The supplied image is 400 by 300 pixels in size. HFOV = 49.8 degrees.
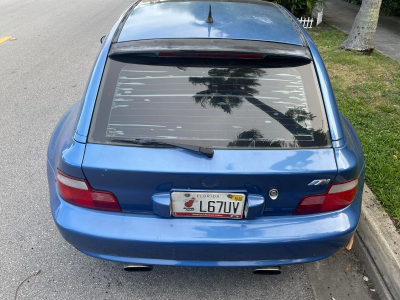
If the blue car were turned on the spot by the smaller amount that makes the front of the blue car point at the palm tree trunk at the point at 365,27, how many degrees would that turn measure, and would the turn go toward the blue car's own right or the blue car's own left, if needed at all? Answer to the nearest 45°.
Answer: approximately 45° to the blue car's own right

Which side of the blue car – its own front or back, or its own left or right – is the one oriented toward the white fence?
front

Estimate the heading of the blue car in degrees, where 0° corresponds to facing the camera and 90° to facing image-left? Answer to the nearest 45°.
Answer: approximately 180°

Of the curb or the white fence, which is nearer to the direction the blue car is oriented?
the white fence

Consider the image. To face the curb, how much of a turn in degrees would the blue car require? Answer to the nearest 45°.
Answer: approximately 90° to its right

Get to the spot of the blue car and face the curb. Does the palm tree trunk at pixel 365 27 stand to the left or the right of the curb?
left
